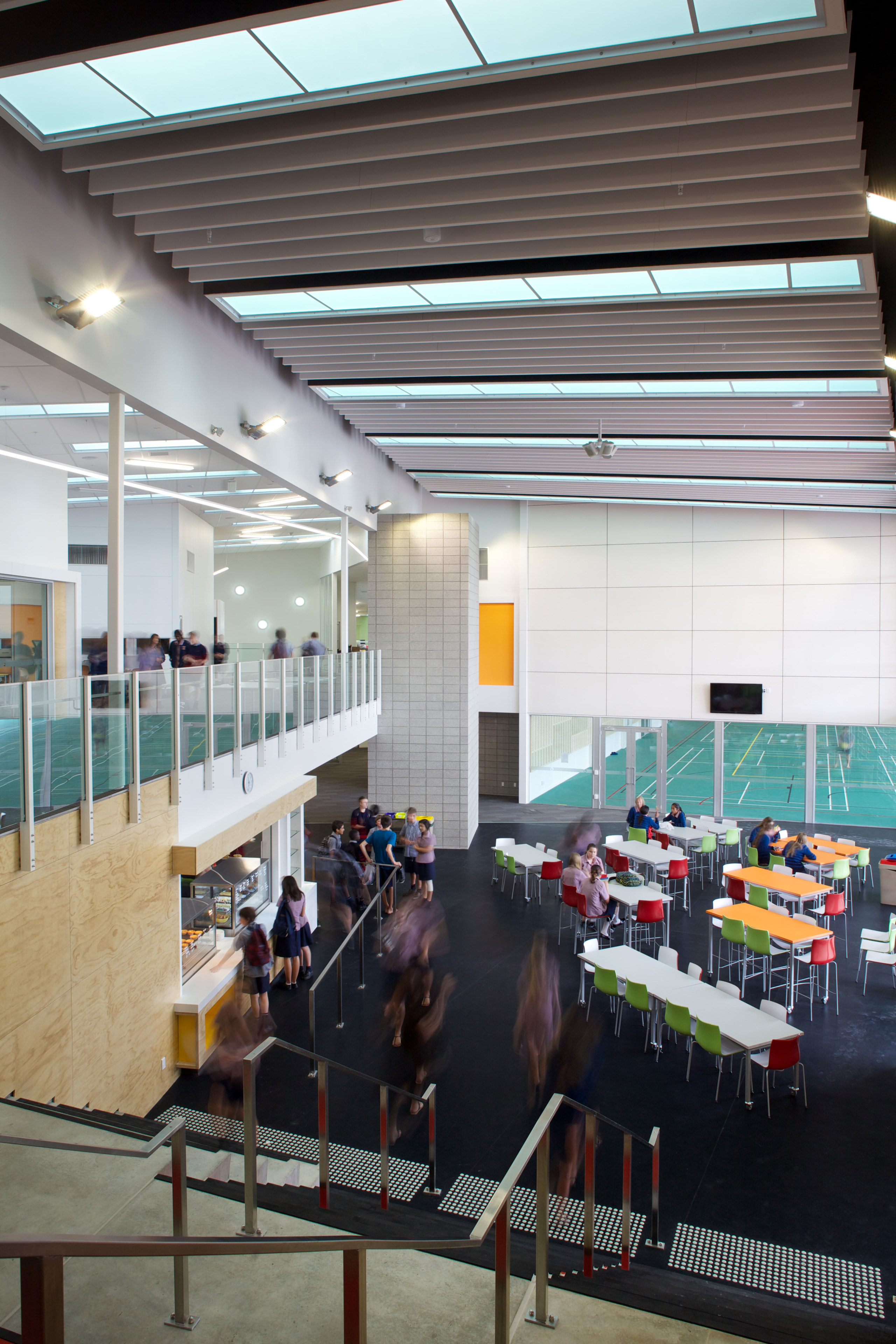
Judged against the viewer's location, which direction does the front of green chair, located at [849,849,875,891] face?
facing away from the viewer and to the left of the viewer

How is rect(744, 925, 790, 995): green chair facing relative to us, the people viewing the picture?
facing away from the viewer and to the right of the viewer

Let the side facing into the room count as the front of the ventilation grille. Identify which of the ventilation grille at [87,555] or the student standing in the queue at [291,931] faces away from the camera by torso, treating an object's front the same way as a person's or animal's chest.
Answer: the student standing in the queue

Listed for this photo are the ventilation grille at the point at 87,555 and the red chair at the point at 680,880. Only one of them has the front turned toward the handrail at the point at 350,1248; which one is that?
the ventilation grille

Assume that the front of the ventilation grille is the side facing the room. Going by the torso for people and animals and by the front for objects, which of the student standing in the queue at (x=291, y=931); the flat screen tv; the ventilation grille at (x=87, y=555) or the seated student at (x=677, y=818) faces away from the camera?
the student standing in the queue

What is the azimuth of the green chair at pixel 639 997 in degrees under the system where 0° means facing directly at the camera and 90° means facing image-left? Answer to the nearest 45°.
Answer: approximately 225°

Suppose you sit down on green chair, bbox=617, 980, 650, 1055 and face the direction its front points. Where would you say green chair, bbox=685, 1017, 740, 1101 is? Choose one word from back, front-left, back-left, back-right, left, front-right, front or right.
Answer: right

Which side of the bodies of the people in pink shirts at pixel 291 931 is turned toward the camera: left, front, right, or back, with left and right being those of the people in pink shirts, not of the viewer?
back

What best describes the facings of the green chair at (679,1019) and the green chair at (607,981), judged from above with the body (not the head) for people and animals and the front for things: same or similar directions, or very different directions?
same or similar directions

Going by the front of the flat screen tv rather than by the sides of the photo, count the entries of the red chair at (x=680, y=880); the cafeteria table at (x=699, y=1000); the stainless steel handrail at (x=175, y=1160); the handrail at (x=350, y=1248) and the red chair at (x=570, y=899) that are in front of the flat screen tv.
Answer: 5

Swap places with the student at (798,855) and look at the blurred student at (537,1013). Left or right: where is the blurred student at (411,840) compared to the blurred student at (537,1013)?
right

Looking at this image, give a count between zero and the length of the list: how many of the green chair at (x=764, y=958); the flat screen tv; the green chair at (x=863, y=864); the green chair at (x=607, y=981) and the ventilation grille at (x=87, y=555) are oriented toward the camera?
2

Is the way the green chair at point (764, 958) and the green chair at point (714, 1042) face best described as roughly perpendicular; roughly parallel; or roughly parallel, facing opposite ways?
roughly parallel

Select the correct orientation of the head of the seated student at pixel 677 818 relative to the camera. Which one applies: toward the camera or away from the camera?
toward the camera

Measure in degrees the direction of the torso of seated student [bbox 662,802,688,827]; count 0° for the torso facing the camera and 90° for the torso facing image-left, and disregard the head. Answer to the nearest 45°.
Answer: approximately 45°

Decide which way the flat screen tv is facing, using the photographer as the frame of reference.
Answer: facing the viewer
